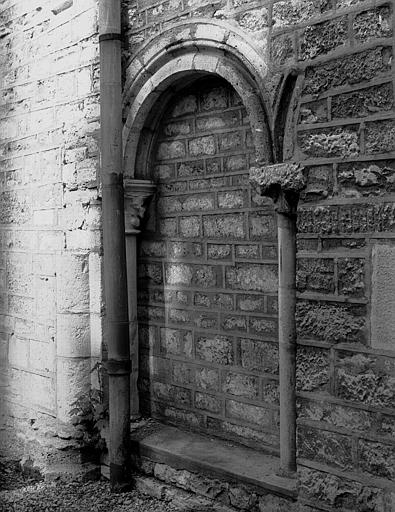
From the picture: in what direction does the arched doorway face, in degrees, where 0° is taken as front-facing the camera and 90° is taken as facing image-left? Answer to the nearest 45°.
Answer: approximately 45°

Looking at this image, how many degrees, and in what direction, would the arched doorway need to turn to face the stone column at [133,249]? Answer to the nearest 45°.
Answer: approximately 90° to its right
